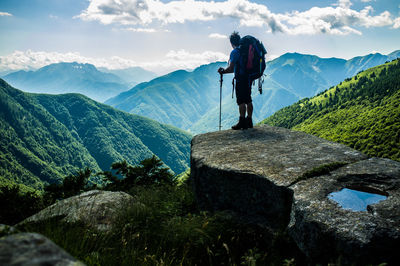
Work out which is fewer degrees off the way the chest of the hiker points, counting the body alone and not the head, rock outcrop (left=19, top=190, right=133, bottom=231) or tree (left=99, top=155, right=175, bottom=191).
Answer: the tree

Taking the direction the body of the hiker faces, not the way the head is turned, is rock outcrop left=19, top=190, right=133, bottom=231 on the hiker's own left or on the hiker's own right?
on the hiker's own left

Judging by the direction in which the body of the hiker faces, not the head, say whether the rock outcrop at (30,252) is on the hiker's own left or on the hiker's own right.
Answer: on the hiker's own left

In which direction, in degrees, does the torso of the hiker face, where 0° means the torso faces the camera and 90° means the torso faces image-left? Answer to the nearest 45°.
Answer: approximately 90°
